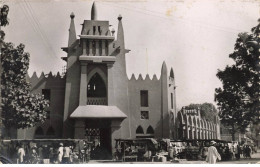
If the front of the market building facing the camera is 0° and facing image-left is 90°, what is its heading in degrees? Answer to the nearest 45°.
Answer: approximately 0°

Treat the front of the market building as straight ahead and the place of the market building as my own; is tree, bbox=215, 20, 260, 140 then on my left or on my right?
on my left

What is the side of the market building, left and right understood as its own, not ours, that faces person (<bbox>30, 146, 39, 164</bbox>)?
front

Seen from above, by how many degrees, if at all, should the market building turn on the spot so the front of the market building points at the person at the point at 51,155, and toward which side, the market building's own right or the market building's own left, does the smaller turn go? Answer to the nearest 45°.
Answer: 0° — it already faces them

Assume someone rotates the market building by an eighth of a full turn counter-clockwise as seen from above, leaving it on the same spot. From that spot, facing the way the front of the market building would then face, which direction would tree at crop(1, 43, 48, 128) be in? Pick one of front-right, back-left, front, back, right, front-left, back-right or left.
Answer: right

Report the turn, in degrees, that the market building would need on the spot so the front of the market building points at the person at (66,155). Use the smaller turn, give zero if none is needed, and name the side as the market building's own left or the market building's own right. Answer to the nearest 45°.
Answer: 0° — it already faces them

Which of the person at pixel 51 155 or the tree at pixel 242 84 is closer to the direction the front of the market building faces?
the person
